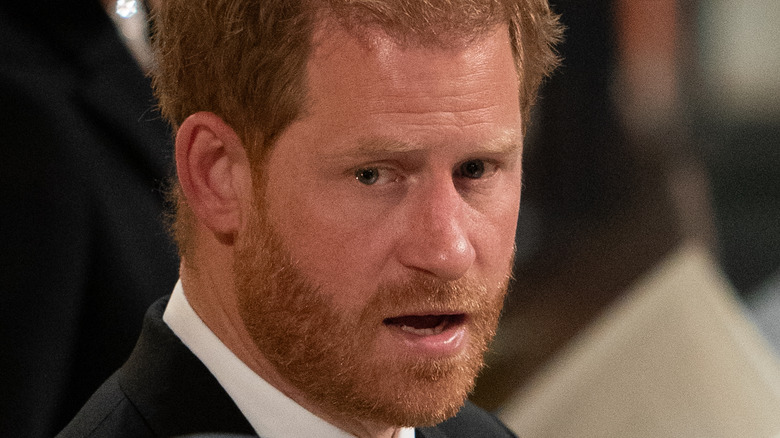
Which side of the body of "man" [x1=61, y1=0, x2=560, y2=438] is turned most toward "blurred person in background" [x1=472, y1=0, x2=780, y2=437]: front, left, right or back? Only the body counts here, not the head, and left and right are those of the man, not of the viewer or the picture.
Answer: left

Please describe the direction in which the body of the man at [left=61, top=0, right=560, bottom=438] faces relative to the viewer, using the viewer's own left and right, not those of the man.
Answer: facing the viewer and to the right of the viewer

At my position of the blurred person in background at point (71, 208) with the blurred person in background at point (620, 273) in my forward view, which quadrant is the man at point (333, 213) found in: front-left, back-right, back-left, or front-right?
front-right

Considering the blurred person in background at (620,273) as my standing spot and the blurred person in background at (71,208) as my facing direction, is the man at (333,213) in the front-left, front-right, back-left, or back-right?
front-left

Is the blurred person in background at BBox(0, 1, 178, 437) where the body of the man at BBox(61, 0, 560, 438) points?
no

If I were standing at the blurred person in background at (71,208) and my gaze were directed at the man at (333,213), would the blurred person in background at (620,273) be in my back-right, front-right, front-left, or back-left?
front-left

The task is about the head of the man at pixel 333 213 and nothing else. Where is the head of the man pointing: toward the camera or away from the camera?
toward the camera
